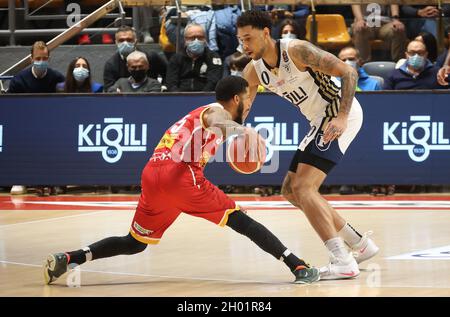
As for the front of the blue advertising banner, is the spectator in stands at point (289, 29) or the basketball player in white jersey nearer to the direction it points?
the basketball player in white jersey

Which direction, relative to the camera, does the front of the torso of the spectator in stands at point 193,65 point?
toward the camera

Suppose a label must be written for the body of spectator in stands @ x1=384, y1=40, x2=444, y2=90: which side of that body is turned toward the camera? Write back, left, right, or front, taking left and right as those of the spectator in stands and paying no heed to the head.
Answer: front

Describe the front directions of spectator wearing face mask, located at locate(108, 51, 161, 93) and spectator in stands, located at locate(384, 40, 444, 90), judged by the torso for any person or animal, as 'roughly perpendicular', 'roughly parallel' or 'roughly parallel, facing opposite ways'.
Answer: roughly parallel

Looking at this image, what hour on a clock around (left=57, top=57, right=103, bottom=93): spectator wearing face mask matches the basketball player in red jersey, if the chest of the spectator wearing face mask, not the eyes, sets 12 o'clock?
The basketball player in red jersey is roughly at 12 o'clock from the spectator wearing face mask.

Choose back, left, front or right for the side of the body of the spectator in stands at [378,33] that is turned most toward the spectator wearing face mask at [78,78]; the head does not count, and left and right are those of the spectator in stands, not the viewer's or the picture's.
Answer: right

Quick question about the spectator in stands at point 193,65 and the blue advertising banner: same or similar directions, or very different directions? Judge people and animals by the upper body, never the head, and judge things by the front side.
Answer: same or similar directions

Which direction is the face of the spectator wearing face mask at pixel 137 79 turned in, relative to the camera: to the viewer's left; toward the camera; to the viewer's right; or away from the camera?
toward the camera

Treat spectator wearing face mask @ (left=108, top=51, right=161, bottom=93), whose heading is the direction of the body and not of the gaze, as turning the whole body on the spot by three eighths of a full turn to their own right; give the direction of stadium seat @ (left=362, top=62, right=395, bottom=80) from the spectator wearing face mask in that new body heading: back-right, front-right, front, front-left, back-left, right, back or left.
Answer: back-right

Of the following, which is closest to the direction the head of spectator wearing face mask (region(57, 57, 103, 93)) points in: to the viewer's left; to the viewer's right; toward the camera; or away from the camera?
toward the camera

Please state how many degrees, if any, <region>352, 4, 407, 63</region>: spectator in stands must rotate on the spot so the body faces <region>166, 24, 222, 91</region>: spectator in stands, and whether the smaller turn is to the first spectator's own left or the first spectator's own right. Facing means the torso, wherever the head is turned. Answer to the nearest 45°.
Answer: approximately 45° to the first spectator's own right

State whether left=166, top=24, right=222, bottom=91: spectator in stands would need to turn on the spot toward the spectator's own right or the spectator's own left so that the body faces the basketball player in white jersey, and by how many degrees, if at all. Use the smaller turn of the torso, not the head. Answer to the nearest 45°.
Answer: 0° — they already face them

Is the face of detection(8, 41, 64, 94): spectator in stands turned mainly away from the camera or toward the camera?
toward the camera

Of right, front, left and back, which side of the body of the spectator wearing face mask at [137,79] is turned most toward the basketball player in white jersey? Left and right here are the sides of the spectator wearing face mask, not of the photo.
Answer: front

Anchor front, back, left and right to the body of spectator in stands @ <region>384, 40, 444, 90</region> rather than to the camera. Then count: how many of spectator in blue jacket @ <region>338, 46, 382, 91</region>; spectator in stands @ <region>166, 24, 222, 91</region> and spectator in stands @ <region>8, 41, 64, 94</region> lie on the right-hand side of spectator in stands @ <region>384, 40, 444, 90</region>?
3

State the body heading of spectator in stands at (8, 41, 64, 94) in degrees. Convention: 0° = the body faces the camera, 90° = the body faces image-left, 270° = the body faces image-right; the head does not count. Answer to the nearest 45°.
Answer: approximately 0°

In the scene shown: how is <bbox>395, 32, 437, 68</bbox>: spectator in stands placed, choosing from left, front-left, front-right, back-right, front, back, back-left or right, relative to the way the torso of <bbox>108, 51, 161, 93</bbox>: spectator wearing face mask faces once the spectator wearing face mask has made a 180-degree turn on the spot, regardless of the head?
right

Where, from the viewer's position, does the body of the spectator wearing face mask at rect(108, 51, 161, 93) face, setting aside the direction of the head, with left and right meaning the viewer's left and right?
facing the viewer

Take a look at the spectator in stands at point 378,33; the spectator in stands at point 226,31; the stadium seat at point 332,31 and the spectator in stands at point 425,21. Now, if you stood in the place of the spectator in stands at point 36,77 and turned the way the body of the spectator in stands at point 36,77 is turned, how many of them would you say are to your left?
4
